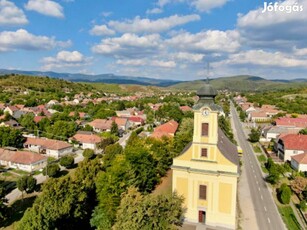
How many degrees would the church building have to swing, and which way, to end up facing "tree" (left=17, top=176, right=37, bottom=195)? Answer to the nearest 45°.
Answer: approximately 90° to its right

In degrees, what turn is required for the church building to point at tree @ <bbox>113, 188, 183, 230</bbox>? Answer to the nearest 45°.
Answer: approximately 45° to its right

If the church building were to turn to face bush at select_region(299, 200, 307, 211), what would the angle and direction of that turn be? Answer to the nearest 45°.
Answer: approximately 135° to its left

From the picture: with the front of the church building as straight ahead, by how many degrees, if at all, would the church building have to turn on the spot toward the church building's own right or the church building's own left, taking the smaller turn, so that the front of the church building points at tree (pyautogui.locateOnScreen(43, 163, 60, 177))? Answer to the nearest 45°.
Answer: approximately 135° to the church building's own right

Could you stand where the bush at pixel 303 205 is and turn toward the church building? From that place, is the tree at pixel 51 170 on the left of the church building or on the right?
right

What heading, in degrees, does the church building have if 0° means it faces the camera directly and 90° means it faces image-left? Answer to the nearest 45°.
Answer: approximately 0°

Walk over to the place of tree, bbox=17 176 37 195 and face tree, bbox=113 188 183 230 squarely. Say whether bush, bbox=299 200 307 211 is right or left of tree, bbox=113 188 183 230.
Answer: left

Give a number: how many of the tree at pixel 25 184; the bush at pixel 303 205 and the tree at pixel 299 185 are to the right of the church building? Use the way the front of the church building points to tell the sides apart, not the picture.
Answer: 1
